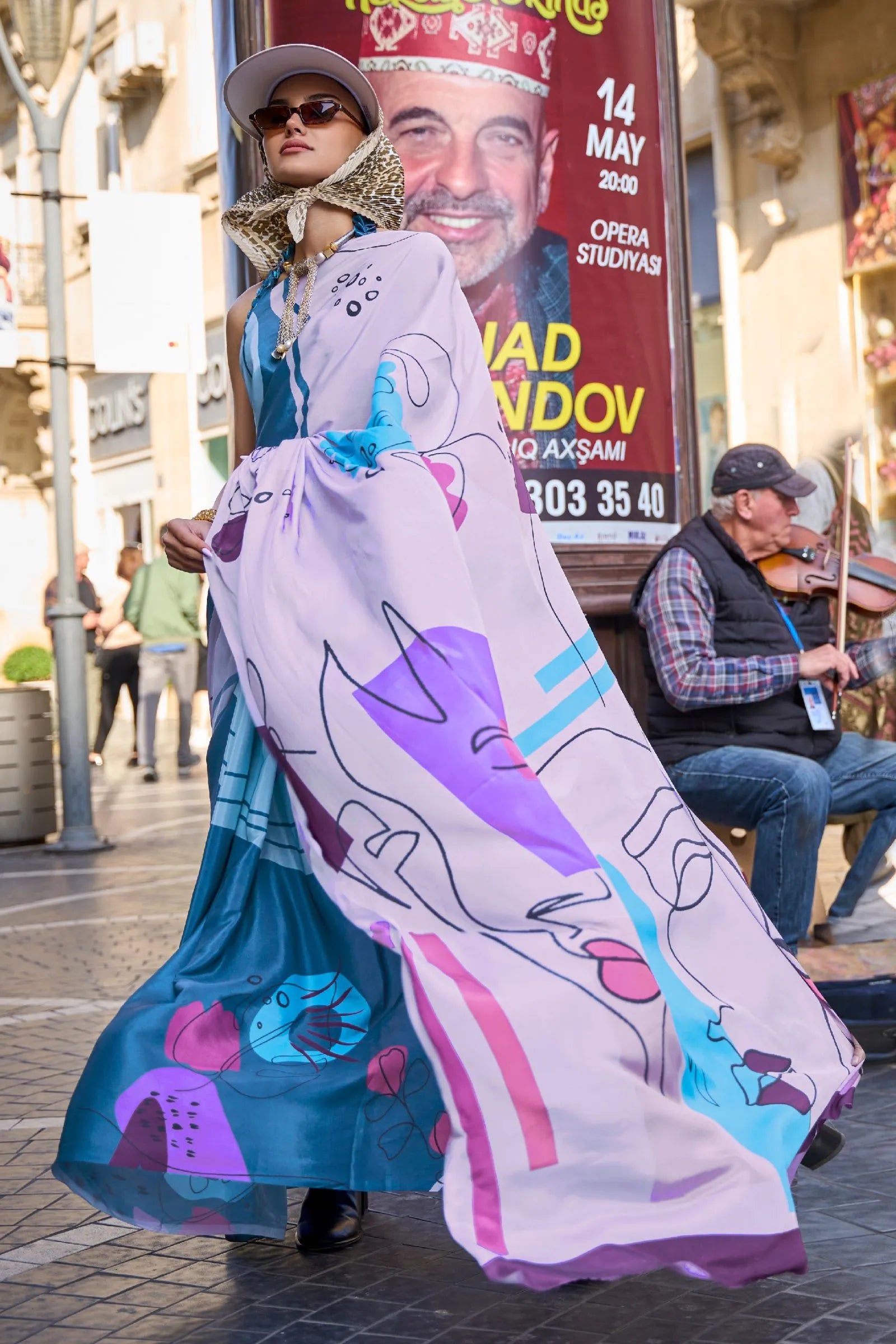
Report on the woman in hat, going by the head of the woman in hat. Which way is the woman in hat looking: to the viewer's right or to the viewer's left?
to the viewer's left

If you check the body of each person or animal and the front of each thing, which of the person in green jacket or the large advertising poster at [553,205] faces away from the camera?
the person in green jacket

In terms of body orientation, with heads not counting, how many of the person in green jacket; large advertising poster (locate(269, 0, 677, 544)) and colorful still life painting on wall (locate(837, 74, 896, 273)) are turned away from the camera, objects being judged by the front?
1

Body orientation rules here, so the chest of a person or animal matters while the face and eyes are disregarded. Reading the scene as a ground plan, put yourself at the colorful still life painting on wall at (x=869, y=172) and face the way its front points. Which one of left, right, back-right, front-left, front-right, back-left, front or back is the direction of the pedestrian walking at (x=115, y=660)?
front-right

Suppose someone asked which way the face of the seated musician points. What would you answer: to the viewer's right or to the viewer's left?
to the viewer's right

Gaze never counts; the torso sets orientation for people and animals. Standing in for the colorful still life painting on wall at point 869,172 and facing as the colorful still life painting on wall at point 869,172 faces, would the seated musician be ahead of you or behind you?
ahead

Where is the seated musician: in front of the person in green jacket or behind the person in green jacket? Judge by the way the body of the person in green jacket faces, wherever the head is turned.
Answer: behind

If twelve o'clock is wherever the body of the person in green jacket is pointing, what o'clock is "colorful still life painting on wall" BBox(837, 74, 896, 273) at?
The colorful still life painting on wall is roughly at 4 o'clock from the person in green jacket.

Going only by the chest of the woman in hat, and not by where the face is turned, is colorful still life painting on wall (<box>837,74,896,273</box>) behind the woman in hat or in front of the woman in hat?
behind

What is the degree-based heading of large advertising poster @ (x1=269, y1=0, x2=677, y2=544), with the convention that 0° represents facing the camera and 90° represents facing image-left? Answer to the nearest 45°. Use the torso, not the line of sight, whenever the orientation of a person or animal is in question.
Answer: approximately 0°

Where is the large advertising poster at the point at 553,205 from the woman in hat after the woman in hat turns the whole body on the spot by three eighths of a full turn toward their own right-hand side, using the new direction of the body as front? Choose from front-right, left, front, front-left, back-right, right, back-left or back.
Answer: front

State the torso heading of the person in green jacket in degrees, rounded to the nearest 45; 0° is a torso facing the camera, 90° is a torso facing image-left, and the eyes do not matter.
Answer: approximately 180°

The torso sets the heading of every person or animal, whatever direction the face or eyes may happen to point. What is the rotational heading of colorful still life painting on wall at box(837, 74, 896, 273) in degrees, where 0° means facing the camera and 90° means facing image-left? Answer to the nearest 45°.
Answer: approximately 45°
